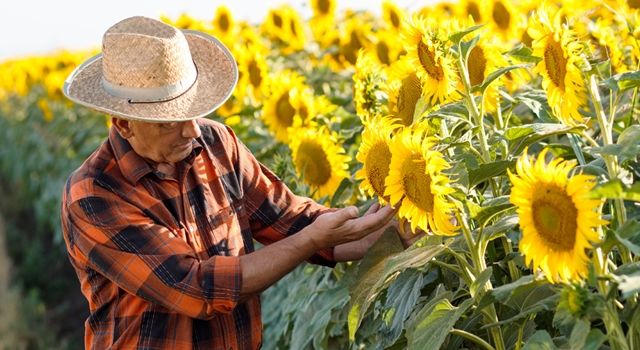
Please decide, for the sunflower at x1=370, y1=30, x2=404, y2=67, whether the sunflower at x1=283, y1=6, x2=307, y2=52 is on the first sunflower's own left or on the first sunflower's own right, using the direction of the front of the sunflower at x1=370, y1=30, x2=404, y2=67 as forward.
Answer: on the first sunflower's own right

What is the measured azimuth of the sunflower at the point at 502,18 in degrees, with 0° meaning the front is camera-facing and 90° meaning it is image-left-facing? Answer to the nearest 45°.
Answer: approximately 45°

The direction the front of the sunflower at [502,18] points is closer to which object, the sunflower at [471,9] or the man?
the man

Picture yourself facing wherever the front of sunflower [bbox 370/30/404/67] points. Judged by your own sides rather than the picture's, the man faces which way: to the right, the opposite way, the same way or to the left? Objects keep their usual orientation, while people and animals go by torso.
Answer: to the left

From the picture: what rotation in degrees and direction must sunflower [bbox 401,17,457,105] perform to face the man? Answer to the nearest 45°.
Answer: approximately 45° to its right

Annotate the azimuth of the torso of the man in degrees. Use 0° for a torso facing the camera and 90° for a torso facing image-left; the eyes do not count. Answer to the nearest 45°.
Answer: approximately 315°

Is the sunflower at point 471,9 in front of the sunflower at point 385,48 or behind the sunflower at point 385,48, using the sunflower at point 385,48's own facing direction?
behind

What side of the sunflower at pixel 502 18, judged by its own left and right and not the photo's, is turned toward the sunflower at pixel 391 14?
right

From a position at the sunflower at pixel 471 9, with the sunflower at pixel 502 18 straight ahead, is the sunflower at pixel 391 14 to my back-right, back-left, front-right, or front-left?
back-right
